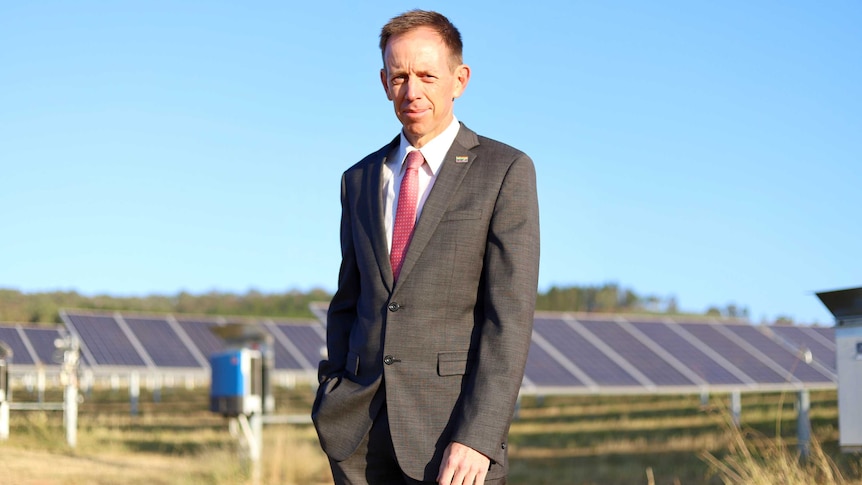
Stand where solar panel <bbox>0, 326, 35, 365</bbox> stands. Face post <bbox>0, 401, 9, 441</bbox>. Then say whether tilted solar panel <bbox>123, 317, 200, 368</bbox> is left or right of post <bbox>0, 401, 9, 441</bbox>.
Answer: left

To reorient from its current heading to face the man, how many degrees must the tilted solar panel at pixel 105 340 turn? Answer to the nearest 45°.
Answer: approximately 45° to its right

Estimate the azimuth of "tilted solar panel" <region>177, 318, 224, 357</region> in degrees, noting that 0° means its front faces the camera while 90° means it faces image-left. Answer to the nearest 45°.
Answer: approximately 315°

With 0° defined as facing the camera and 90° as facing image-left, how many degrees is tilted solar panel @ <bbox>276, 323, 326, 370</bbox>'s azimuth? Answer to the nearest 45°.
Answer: approximately 315°

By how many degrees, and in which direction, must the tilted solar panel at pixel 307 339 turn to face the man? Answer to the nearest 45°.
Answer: approximately 45° to its right

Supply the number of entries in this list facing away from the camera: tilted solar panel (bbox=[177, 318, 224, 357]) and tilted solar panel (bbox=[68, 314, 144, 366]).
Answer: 0

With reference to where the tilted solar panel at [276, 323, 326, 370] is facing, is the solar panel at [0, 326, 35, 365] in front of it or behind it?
behind
